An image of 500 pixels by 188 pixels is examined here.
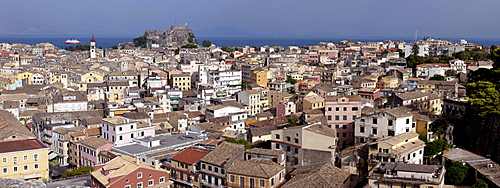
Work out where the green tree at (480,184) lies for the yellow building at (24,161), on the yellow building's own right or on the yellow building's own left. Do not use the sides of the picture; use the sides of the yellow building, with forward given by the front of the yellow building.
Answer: on the yellow building's own left

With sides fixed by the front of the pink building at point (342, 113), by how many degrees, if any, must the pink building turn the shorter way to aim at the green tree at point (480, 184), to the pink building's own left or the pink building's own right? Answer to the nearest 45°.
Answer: approximately 45° to the pink building's own left

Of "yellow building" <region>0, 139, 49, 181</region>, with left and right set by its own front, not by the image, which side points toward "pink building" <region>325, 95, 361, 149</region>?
left

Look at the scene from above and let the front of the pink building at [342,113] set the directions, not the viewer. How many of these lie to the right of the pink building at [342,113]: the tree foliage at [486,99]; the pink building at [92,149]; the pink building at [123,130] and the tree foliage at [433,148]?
2

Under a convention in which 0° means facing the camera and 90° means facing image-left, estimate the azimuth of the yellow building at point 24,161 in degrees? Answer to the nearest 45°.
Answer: approximately 0°

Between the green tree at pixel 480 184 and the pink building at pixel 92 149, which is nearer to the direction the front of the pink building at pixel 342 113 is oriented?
the green tree

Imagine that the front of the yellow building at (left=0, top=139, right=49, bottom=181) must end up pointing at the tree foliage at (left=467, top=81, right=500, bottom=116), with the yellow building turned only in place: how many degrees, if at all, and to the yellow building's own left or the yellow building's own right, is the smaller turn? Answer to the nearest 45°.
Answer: approximately 45° to the yellow building's own left

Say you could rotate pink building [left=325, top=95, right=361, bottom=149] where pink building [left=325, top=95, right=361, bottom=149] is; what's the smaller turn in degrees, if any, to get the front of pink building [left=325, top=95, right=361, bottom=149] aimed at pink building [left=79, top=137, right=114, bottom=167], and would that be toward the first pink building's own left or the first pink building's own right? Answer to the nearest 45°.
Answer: approximately 90° to the first pink building's own right

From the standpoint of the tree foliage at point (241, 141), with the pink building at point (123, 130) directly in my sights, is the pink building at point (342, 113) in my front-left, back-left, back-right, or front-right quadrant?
back-right

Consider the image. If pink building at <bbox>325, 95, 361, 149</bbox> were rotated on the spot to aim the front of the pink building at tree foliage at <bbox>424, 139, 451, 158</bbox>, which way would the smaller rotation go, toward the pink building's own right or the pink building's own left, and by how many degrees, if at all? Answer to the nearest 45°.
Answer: approximately 45° to the pink building's own left

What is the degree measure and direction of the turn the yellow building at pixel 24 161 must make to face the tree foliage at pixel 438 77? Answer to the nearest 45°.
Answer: approximately 90° to its left

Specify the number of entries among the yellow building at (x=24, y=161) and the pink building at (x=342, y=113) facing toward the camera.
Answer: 2

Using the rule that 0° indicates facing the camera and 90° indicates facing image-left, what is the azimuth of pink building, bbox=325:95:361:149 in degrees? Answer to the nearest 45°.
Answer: approximately 0°
